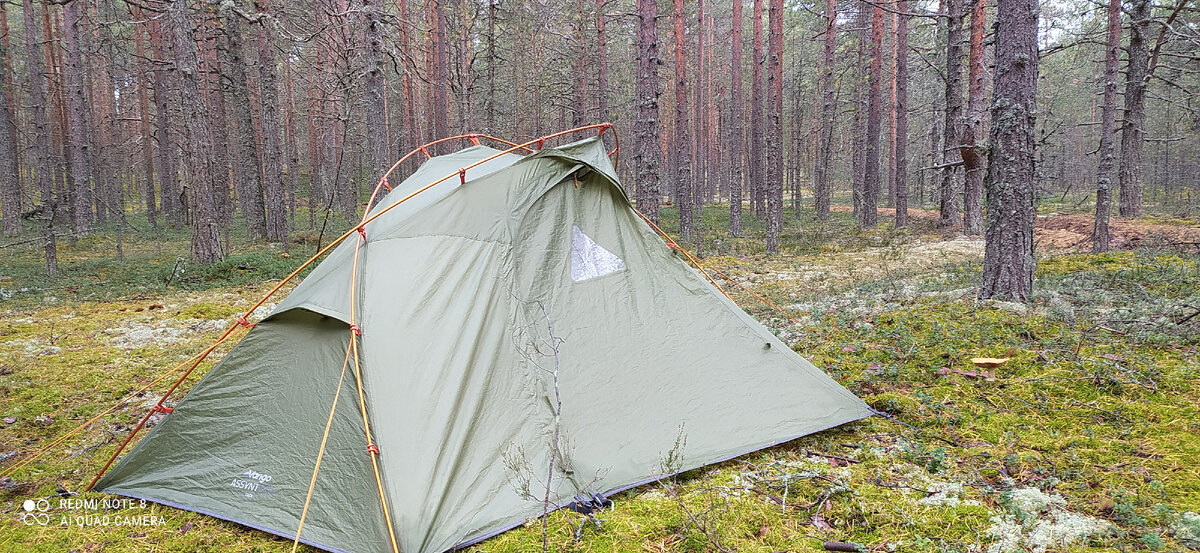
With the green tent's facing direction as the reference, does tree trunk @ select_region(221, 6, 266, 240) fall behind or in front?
behind

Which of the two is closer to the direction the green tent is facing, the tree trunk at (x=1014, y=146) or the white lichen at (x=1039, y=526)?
the white lichen
